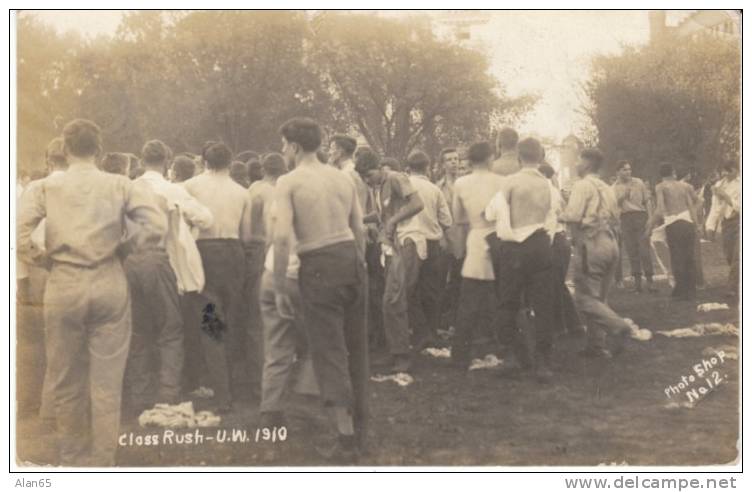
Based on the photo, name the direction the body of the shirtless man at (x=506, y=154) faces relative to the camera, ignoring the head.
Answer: away from the camera

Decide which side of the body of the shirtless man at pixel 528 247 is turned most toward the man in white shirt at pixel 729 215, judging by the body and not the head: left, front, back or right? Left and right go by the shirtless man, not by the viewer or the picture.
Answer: front

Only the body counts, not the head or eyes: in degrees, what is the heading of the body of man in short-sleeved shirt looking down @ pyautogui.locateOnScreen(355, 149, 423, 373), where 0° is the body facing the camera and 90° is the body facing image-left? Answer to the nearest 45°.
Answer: approximately 90°

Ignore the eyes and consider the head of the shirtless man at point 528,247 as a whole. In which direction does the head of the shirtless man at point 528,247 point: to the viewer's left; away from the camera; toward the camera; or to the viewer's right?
away from the camera

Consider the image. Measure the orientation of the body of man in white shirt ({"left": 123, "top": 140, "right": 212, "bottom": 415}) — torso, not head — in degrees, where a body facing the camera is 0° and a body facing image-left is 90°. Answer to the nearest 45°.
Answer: approximately 225°

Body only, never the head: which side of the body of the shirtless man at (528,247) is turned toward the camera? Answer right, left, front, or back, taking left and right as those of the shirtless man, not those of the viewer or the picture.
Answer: back

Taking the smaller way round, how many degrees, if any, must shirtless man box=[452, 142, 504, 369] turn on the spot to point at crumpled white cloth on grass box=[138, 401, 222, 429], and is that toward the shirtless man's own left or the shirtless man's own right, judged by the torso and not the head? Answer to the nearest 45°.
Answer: approximately 90° to the shirtless man's own left

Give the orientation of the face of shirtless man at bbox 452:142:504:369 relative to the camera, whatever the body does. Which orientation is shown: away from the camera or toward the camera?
away from the camera

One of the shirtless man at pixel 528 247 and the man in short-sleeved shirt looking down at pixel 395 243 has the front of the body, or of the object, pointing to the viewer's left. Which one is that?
the man in short-sleeved shirt looking down at pixel 395 243

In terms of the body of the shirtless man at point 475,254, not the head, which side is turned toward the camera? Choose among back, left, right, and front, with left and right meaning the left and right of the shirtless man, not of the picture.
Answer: back

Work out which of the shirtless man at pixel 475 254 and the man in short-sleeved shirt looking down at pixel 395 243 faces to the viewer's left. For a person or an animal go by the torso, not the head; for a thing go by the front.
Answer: the man in short-sleeved shirt looking down at pixel 395 243

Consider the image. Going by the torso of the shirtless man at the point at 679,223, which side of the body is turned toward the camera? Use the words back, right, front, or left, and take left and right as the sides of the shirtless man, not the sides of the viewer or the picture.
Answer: back
